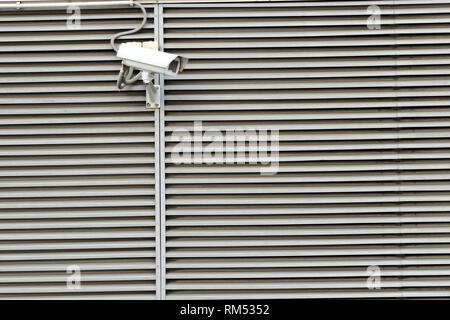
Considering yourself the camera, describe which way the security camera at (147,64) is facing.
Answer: facing the viewer and to the right of the viewer
